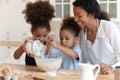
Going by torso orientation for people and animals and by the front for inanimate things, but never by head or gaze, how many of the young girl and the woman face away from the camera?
0

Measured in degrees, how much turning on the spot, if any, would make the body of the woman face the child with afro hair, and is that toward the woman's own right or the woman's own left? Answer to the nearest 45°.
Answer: approximately 45° to the woman's own right

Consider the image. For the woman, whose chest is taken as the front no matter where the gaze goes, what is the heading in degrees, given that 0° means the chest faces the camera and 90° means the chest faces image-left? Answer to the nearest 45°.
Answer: approximately 45°

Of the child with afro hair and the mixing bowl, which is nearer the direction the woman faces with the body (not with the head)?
the mixing bowl

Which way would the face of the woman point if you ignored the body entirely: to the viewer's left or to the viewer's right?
to the viewer's left

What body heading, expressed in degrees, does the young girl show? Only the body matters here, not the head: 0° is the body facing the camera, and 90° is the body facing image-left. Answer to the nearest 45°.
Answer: approximately 45°

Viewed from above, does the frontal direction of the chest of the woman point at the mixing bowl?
yes
